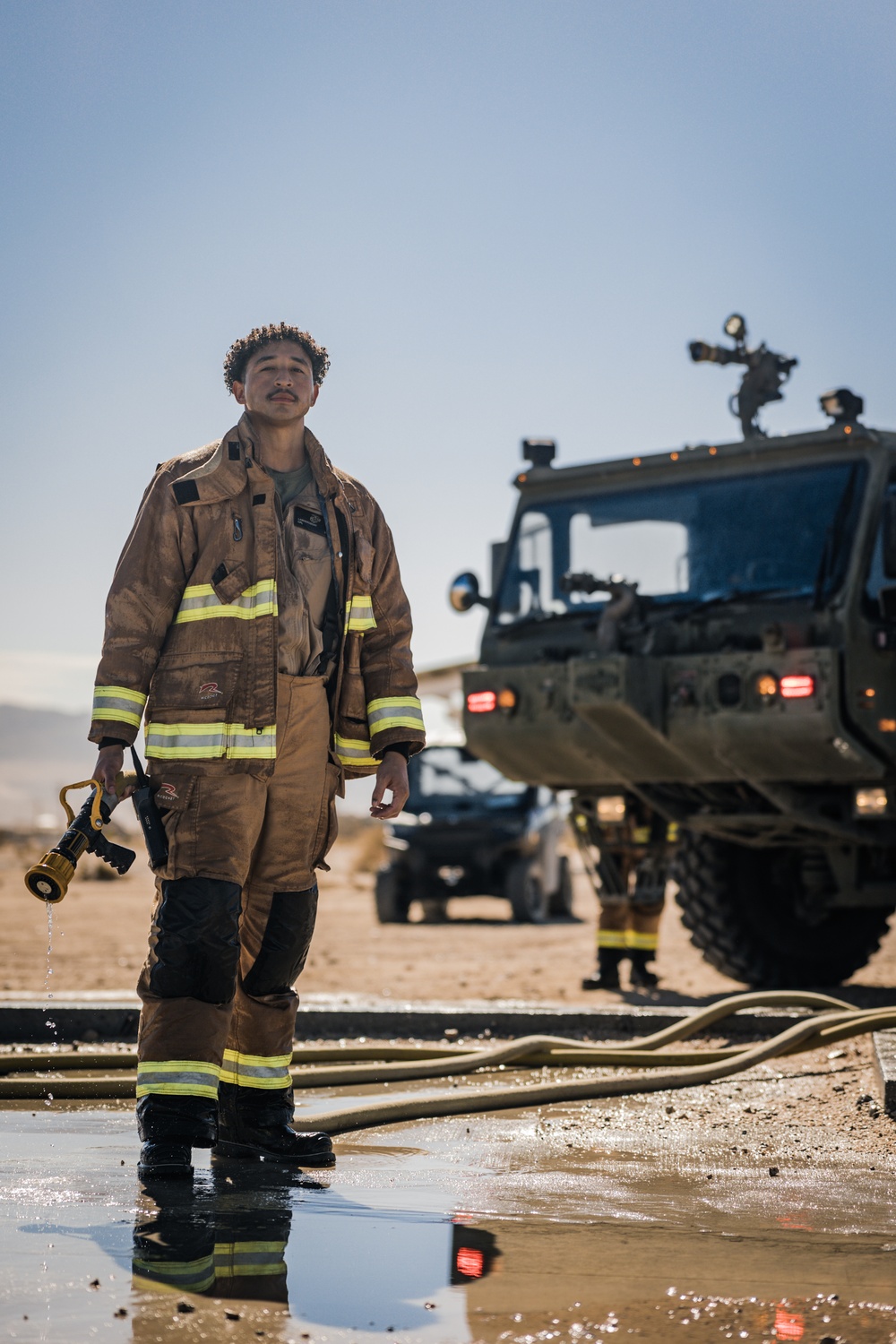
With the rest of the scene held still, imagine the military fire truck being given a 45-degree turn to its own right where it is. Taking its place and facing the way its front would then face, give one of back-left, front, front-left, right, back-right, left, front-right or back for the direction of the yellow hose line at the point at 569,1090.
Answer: left

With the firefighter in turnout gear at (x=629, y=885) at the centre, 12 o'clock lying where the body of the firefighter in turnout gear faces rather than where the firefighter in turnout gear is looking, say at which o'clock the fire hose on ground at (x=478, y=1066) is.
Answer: The fire hose on ground is roughly at 12 o'clock from the firefighter in turnout gear.

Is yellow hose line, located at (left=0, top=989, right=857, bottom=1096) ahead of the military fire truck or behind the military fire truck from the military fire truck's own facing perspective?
ahead

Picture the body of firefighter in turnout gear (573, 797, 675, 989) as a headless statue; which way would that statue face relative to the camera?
toward the camera

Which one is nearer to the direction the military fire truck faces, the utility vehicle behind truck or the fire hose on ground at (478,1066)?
the fire hose on ground

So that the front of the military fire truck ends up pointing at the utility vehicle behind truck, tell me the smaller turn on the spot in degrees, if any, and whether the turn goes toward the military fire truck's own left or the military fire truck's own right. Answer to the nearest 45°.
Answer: approximately 135° to the military fire truck's own right

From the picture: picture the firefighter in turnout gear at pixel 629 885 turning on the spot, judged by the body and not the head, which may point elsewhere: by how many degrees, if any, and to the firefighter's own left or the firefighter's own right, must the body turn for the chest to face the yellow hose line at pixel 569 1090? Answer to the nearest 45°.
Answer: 0° — they already face it

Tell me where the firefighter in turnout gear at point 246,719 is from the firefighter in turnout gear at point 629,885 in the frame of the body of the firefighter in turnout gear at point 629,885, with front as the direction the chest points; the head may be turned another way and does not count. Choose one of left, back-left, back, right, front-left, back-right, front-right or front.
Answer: front

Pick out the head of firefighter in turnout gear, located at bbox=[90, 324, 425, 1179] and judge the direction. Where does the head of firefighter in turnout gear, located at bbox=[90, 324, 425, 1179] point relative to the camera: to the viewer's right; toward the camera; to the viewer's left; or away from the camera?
toward the camera

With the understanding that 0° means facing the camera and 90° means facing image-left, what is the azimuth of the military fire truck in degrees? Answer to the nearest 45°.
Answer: approximately 45°

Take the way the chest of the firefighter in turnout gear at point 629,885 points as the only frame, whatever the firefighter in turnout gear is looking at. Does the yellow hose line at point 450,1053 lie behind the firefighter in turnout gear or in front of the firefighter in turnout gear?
in front
